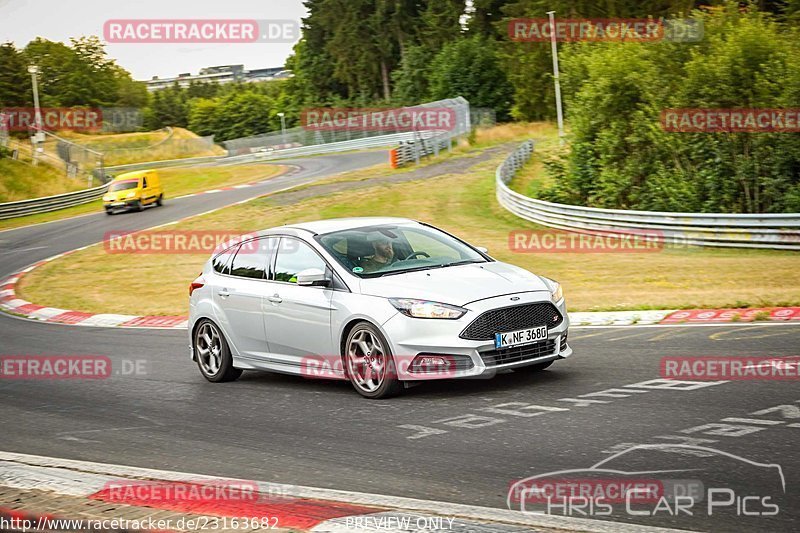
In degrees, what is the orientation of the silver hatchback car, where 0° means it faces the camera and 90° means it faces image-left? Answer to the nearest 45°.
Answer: approximately 315°

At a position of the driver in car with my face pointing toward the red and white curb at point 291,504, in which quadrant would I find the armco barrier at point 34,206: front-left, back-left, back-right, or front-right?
back-right

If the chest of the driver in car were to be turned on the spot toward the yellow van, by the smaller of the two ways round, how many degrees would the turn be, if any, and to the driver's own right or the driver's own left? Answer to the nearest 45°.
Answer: approximately 135° to the driver's own left

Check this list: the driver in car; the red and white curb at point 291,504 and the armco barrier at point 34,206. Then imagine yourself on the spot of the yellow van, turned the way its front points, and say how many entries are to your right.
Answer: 1

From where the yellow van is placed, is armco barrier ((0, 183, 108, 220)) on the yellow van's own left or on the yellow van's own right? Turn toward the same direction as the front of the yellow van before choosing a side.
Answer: on the yellow van's own right

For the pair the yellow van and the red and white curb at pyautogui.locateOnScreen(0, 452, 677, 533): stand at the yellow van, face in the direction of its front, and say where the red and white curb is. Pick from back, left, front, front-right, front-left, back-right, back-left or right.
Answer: front-left

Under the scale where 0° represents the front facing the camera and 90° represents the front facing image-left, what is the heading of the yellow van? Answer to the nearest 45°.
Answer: approximately 45°

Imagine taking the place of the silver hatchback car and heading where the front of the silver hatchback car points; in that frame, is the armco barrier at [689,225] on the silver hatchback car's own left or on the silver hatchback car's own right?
on the silver hatchback car's own left

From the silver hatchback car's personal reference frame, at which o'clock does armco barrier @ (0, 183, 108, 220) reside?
The armco barrier is roughly at 7 o'clock from the silver hatchback car.

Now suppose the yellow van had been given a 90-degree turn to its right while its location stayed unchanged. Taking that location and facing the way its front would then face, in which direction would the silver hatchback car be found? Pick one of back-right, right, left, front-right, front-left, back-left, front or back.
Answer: back-left

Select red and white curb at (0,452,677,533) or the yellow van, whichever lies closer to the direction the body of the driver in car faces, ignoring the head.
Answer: the red and white curb

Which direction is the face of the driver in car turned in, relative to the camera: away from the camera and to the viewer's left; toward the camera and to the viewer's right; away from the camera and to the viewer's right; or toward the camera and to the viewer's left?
toward the camera and to the viewer's right
